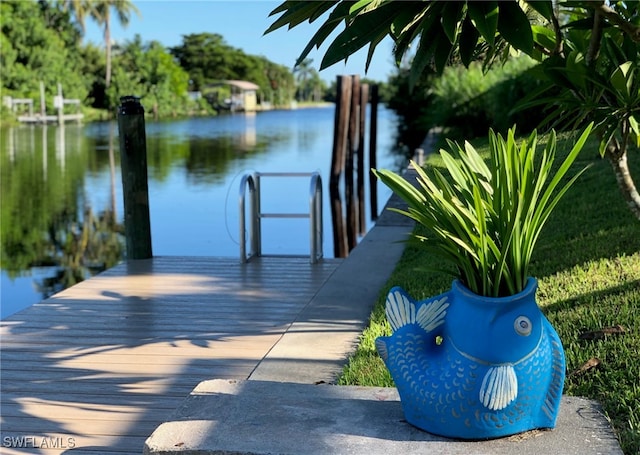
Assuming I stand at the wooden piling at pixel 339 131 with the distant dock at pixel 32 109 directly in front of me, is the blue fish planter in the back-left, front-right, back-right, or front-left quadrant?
back-left

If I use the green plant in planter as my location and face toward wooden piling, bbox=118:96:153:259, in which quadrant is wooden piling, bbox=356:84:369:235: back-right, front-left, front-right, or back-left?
front-right

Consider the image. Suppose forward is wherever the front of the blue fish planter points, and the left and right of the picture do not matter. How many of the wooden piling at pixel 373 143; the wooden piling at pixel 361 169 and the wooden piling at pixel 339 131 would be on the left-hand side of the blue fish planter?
3

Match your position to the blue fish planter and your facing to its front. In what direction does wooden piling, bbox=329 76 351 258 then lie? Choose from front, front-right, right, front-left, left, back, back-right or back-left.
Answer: left

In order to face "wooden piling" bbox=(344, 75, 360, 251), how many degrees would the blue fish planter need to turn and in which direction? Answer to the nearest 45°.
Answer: approximately 90° to its left

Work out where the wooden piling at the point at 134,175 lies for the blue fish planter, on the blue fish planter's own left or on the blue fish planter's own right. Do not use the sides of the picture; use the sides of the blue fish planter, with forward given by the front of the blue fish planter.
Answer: on the blue fish planter's own left

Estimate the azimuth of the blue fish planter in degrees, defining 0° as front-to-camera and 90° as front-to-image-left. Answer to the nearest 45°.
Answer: approximately 270°

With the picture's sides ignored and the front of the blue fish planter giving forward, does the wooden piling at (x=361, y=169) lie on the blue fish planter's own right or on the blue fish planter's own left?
on the blue fish planter's own left

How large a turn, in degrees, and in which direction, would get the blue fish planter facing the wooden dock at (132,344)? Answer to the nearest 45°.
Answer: approximately 135° to its left

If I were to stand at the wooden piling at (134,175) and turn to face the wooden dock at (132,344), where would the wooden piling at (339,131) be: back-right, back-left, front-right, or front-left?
back-left

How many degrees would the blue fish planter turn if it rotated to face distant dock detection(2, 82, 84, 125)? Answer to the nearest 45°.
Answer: approximately 135° to its left
